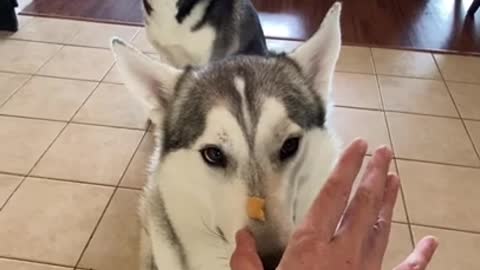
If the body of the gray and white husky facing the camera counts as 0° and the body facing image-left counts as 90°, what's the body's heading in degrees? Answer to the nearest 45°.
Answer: approximately 0°

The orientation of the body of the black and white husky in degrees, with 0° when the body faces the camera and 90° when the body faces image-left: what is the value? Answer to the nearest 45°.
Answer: approximately 45°

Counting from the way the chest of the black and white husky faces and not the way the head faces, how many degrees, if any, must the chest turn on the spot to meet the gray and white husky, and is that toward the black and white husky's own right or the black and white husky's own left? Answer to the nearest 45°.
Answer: approximately 45° to the black and white husky's own left

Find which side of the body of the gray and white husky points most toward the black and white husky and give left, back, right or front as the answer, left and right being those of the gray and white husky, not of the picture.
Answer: back
